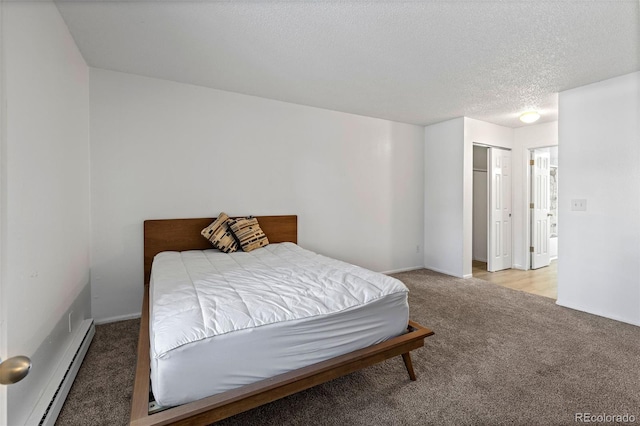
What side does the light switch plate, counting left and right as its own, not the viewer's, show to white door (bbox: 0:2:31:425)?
front

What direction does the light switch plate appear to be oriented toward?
toward the camera

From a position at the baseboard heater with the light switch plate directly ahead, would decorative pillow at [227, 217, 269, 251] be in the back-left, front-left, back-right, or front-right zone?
front-left

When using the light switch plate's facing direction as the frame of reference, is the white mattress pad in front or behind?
in front

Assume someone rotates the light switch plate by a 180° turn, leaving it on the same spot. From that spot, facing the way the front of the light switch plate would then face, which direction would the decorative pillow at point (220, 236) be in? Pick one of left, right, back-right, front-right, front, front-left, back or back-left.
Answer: back-left

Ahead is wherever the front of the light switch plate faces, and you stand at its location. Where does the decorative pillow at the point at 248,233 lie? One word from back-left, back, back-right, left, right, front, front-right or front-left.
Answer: front-right

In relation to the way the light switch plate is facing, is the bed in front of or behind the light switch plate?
in front

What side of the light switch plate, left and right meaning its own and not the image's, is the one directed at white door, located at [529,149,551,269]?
back

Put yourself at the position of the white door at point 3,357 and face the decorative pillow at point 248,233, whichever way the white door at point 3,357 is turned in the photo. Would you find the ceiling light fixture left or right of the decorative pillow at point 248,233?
right

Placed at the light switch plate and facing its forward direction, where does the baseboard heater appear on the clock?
The baseboard heater is roughly at 1 o'clock from the light switch plate.

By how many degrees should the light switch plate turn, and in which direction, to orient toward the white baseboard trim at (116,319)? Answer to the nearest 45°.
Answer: approximately 45° to its right
